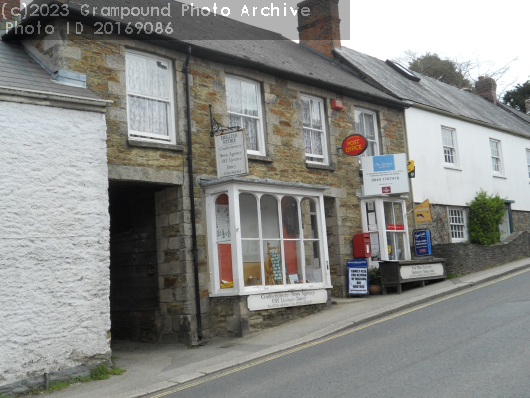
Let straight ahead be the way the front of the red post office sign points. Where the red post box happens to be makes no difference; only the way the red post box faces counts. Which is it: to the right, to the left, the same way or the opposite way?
to the left

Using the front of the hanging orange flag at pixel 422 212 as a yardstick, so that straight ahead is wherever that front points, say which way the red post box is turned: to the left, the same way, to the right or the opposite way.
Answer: to the left

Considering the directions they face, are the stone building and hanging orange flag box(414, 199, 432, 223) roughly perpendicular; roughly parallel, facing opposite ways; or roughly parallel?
roughly perpendicular

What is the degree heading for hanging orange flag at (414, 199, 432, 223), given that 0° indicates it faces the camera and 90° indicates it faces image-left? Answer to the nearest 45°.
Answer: approximately 45°

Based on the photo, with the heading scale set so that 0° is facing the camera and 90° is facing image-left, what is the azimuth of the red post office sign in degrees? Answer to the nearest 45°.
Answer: approximately 45°

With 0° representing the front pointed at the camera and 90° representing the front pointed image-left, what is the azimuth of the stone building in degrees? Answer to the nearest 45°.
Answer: approximately 315°

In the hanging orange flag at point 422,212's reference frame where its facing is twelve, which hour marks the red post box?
The red post box is roughly at 12 o'clock from the hanging orange flag.
